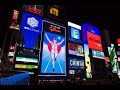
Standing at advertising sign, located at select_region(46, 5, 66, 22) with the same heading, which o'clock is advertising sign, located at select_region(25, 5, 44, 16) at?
advertising sign, located at select_region(25, 5, 44, 16) is roughly at 3 o'clock from advertising sign, located at select_region(46, 5, 66, 22).

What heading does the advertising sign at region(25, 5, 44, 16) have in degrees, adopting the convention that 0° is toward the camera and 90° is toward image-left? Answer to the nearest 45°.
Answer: approximately 315°

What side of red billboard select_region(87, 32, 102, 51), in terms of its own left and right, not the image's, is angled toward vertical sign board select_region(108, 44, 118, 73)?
left

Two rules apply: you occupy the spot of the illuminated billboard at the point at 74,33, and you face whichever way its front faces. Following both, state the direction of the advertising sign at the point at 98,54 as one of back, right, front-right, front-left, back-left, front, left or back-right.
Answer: left

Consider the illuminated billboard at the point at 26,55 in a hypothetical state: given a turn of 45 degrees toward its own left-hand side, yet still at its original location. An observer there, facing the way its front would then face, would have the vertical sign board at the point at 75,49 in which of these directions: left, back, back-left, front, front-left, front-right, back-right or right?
left

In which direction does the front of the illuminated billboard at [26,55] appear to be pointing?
toward the camera

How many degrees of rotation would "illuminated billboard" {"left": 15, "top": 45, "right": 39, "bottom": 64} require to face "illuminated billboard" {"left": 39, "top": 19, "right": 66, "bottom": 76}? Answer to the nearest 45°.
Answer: approximately 135° to its left
